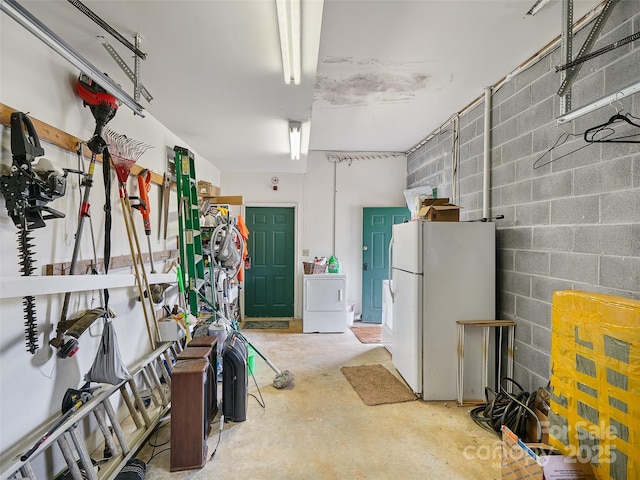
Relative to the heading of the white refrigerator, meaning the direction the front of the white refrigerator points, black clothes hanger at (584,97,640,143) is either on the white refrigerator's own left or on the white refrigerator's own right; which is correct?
on the white refrigerator's own left

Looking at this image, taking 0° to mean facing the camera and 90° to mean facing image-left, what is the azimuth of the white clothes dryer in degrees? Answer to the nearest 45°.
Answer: approximately 0°

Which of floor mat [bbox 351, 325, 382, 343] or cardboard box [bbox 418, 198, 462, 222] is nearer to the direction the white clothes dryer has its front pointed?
the cardboard box

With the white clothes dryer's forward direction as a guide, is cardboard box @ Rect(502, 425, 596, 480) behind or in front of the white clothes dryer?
in front

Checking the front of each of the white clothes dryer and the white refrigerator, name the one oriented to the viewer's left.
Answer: the white refrigerator

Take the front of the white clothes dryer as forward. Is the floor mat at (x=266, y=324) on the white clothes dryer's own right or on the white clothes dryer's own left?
on the white clothes dryer's own right

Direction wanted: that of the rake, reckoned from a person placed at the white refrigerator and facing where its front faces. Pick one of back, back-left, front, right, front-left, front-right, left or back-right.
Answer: front-left

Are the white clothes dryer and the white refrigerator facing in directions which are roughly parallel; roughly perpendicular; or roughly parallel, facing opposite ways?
roughly perpendicular

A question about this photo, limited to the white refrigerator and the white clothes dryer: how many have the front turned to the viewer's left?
1

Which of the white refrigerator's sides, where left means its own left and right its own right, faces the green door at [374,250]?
right

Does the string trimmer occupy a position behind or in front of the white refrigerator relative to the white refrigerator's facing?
in front

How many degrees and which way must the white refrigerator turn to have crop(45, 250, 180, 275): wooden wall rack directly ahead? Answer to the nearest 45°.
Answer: approximately 45° to its left
